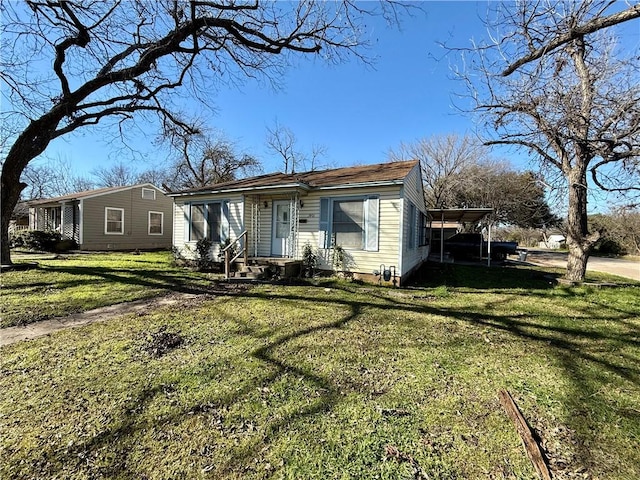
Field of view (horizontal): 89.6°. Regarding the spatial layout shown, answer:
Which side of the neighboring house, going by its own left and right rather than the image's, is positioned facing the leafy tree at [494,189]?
left

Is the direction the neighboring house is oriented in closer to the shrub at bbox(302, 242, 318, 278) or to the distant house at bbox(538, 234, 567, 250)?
the shrub

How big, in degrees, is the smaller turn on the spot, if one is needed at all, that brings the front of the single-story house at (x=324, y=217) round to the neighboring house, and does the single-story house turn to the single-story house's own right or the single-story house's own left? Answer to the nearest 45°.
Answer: approximately 90° to the single-story house's own right

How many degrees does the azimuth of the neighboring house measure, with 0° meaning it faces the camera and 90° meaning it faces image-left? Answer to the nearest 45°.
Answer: approximately 45°

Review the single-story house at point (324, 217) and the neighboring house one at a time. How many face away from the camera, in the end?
0

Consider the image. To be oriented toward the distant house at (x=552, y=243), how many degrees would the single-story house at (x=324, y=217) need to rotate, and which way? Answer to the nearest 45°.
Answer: approximately 180°

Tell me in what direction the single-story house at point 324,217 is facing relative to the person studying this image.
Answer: facing the viewer and to the left of the viewer

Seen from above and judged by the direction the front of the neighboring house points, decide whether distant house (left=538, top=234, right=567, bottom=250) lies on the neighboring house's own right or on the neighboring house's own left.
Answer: on the neighboring house's own left

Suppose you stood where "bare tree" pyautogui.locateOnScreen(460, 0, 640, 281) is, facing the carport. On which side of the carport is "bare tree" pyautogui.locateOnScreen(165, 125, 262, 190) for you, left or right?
left

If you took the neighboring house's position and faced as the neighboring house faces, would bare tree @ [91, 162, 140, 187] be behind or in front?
behind

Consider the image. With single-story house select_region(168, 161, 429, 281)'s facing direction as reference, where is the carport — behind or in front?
behind

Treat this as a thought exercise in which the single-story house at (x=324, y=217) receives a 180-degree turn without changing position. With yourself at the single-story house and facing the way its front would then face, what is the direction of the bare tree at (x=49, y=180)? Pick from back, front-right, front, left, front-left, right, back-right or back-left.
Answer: left

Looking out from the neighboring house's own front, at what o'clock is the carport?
The carport is roughly at 9 o'clock from the neighboring house.

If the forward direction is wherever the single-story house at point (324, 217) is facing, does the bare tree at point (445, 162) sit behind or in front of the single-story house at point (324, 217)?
behind

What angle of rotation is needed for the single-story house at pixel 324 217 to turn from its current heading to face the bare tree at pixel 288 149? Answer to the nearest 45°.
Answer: approximately 135° to its right

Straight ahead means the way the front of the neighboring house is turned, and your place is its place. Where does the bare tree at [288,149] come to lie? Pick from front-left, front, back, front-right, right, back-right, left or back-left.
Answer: back-left

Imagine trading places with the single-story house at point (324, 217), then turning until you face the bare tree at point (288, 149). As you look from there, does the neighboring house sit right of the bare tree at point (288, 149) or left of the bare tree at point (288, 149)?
left
